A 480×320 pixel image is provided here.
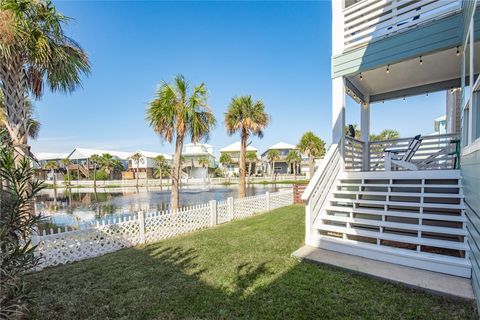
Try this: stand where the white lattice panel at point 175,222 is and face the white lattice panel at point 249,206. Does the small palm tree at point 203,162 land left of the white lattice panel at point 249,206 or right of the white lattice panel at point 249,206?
left

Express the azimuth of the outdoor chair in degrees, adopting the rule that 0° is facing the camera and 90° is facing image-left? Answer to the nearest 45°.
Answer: approximately 90°

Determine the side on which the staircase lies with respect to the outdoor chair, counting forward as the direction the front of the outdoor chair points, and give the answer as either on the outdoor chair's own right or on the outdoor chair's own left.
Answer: on the outdoor chair's own left

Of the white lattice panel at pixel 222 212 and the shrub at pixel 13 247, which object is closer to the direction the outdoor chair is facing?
the white lattice panel

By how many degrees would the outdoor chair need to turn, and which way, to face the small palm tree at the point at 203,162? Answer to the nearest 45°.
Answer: approximately 45° to its right

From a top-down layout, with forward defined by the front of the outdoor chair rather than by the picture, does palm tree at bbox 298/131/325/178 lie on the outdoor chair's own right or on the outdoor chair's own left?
on the outdoor chair's own right
